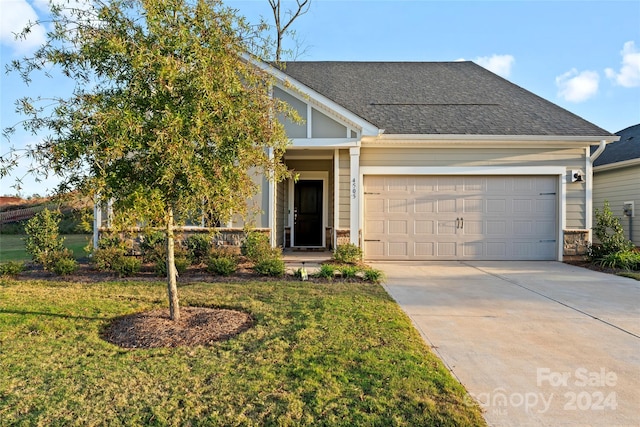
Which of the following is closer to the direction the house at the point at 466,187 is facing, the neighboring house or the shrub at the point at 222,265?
the shrub

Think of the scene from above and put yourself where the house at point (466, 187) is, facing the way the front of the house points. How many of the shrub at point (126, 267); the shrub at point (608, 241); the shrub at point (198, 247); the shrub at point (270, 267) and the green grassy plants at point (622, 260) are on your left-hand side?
2

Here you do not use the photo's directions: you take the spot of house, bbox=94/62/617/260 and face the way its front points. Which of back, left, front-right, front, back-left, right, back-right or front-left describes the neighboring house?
back-left

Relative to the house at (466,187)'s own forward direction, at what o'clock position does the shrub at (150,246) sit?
The shrub is roughly at 2 o'clock from the house.

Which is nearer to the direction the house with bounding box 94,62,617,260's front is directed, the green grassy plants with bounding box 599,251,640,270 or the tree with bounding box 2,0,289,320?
the tree

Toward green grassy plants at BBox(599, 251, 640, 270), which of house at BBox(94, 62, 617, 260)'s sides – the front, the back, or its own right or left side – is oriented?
left

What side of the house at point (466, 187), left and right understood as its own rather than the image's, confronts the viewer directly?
front

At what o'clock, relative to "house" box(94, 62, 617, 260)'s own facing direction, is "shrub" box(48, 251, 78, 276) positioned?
The shrub is roughly at 2 o'clock from the house.

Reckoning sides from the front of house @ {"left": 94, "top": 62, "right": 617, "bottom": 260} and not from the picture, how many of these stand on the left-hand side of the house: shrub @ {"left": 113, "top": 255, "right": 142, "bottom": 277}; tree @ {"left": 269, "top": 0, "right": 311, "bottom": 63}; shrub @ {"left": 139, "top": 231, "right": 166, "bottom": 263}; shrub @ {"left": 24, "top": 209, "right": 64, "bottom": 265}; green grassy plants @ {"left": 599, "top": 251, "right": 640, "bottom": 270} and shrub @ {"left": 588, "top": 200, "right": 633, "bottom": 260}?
2

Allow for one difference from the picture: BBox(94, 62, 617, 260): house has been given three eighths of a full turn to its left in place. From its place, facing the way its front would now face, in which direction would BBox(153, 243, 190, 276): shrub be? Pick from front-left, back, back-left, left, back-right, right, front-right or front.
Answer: back

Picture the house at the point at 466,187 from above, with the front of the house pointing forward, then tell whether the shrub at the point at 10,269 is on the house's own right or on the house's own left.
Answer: on the house's own right

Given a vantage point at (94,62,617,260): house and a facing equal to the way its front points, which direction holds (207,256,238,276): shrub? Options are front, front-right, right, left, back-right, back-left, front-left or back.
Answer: front-right

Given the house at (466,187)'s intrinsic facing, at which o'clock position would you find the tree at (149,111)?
The tree is roughly at 1 o'clock from the house.

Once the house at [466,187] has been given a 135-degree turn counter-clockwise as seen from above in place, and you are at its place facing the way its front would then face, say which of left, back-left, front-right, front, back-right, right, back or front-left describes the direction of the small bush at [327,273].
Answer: back

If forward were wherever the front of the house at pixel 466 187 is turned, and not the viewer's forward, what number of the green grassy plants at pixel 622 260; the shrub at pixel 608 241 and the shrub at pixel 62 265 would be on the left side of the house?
2

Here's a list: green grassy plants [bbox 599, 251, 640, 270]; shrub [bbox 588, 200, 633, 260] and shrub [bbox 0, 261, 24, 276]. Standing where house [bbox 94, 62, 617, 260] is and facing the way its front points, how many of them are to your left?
2

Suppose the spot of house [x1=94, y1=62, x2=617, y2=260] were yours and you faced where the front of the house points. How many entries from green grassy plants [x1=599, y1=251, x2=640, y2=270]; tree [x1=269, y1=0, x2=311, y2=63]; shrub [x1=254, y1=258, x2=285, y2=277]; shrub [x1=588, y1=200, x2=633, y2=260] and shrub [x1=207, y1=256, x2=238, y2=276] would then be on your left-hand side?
2
